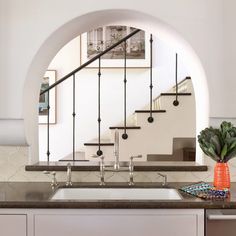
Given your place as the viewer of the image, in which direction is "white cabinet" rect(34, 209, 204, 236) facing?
facing the viewer

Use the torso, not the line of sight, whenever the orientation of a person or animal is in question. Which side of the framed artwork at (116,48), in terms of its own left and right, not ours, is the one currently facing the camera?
front

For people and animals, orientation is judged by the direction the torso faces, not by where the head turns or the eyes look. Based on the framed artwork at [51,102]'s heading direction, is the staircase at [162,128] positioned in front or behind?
in front

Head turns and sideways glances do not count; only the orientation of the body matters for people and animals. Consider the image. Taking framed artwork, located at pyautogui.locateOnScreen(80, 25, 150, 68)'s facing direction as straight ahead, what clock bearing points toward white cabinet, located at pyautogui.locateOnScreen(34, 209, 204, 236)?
The white cabinet is roughly at 12 o'clock from the framed artwork.

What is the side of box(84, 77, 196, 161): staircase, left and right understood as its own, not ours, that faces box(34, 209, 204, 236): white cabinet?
left

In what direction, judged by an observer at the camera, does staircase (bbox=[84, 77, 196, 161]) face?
facing to the left of the viewer

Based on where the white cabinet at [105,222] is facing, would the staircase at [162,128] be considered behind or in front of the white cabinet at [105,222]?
behind

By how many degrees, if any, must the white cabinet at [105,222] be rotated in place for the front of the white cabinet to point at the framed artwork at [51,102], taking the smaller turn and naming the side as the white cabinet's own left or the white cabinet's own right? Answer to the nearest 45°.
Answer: approximately 180°

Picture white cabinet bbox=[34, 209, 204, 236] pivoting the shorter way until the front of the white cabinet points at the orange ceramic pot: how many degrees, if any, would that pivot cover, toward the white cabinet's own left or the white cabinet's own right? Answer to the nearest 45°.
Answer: approximately 90° to the white cabinet's own left
